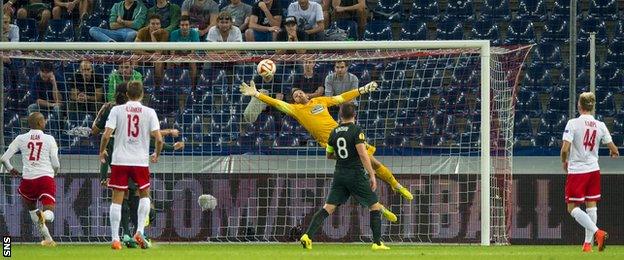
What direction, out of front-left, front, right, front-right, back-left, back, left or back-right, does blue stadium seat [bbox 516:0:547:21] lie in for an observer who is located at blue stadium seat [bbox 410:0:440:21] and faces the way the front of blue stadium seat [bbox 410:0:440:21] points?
left

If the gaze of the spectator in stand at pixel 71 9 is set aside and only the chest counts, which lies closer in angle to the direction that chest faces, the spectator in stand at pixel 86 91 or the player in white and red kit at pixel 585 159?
the spectator in stand

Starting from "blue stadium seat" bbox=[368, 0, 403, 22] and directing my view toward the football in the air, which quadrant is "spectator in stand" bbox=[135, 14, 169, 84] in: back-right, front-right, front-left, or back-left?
front-right

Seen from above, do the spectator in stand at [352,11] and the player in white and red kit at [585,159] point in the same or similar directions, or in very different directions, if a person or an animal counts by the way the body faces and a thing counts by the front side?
very different directions

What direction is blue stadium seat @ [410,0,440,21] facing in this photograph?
toward the camera

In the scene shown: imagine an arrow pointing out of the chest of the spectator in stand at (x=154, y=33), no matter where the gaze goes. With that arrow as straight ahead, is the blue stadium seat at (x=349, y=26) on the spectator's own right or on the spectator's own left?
on the spectator's own left

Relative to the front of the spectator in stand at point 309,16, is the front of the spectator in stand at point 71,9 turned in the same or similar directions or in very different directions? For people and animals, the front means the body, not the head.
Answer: same or similar directions

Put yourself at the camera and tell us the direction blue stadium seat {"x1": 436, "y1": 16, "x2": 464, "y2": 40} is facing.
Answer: facing the viewer

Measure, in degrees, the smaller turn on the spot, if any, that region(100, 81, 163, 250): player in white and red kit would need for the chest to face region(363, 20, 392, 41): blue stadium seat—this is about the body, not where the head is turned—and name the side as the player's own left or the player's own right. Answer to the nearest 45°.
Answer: approximately 45° to the player's own right

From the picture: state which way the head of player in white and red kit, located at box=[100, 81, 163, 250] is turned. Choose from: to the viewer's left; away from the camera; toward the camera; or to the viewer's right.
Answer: away from the camera

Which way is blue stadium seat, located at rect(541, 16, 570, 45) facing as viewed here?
toward the camera

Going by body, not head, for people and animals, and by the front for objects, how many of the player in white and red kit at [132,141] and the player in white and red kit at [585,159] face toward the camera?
0
